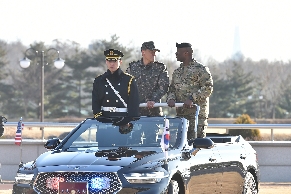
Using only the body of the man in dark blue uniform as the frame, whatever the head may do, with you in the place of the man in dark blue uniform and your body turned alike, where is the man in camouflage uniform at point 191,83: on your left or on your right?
on your left

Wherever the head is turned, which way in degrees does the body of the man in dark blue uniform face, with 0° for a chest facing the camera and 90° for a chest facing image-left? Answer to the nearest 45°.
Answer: approximately 0°

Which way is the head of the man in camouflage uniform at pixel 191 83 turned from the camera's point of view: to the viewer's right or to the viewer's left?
to the viewer's left
